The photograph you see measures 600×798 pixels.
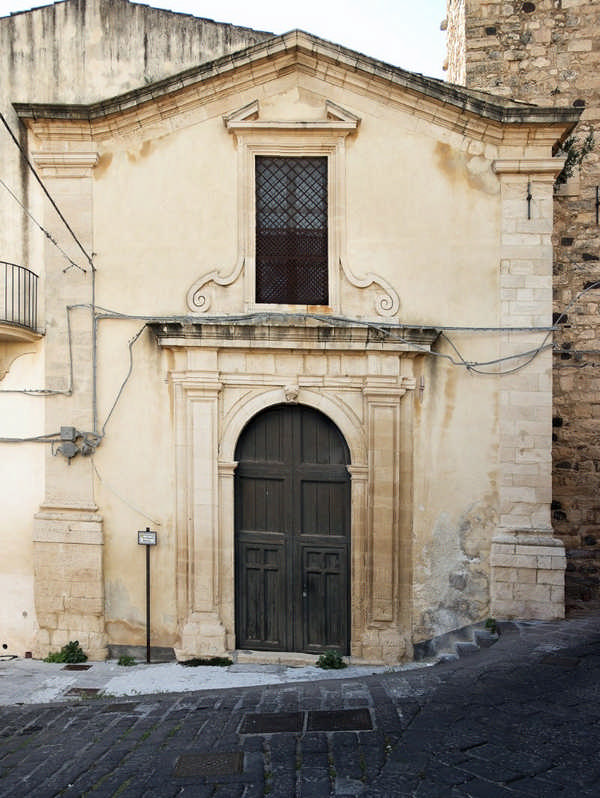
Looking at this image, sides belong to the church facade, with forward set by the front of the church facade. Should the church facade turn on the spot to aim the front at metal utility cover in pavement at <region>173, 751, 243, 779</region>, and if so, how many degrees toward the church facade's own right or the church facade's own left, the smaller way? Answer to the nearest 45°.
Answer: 0° — it already faces it

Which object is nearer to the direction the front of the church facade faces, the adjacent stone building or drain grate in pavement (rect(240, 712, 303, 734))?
the drain grate in pavement

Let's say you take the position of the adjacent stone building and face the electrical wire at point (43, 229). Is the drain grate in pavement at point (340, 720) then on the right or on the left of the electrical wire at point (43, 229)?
left

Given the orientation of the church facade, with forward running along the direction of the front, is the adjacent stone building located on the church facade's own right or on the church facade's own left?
on the church facade's own left

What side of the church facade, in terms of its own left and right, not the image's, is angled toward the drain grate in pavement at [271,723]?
front

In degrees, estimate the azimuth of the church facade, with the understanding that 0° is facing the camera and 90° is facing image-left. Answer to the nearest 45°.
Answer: approximately 0°

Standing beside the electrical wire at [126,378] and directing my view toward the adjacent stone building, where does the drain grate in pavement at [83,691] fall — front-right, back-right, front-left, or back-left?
back-right

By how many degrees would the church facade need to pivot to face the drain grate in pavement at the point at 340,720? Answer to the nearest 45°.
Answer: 0° — it already faces it

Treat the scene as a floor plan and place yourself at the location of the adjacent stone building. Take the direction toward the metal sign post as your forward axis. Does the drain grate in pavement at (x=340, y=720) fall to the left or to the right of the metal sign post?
left
